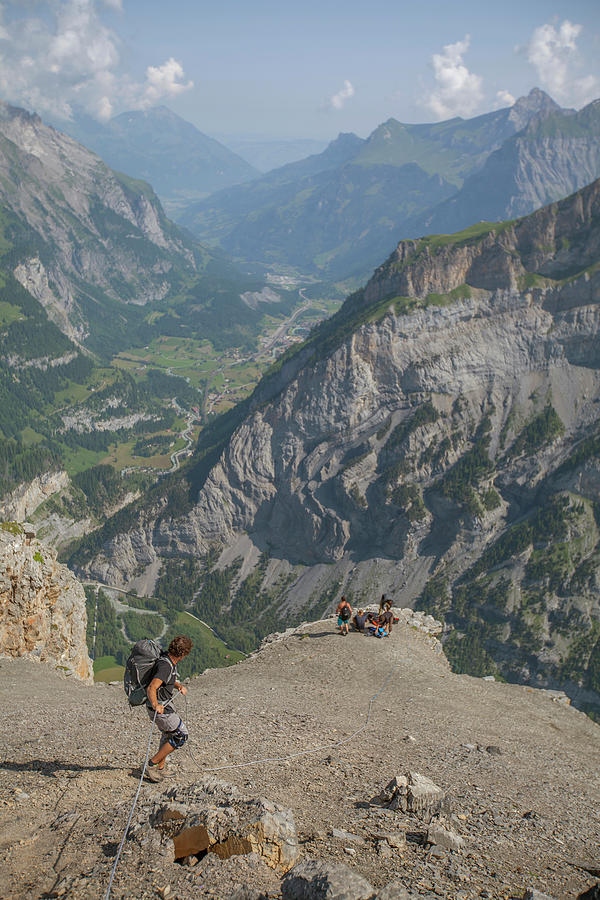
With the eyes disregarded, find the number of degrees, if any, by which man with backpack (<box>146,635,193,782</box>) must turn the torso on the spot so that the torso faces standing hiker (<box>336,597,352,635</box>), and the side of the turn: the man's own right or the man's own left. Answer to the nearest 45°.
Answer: approximately 90° to the man's own left

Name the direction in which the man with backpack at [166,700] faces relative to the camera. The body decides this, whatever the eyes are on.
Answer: to the viewer's right

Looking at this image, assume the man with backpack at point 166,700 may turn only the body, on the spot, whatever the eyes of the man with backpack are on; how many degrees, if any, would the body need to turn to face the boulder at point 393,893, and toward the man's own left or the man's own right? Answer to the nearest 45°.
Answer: approximately 45° to the man's own right

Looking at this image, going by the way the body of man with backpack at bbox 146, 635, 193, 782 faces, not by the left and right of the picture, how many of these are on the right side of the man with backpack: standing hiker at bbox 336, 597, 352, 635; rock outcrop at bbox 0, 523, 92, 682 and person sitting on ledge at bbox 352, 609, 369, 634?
0

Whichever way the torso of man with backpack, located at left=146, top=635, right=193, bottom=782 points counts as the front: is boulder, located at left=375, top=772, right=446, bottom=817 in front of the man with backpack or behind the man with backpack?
in front

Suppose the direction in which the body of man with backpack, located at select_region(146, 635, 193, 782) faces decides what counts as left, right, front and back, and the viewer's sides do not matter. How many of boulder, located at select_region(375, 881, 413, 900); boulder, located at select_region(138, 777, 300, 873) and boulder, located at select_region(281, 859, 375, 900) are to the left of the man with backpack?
0

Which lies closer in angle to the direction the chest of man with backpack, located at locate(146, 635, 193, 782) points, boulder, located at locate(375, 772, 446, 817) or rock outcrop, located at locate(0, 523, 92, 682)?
the boulder

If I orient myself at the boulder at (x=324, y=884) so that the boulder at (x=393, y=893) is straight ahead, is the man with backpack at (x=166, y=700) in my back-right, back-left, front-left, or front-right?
back-left

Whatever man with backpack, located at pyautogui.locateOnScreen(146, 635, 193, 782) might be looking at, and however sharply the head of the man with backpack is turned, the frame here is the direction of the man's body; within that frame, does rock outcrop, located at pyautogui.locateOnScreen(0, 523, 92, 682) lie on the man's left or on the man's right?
on the man's left
